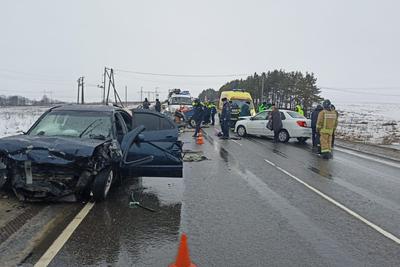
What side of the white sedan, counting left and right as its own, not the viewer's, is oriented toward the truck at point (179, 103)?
front

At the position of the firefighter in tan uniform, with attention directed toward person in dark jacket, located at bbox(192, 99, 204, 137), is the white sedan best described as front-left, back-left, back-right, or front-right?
front-right

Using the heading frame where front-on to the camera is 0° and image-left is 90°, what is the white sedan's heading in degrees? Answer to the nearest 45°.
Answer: approximately 135°

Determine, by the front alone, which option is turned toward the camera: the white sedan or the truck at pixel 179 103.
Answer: the truck

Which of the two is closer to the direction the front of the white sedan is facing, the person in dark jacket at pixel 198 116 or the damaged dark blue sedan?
the person in dark jacket

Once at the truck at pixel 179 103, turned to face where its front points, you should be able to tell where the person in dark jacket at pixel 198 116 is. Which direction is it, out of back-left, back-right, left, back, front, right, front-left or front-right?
front

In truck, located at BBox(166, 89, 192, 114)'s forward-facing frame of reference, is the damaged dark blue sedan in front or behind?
in front

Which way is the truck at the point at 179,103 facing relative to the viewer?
toward the camera

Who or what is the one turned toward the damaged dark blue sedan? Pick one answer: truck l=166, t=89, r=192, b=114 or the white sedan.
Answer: the truck

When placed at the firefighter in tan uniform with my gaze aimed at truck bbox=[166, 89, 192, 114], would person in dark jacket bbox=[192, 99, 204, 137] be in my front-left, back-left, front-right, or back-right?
front-left

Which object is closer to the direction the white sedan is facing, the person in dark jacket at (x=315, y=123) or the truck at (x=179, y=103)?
the truck

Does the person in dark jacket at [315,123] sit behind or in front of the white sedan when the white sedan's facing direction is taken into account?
behind

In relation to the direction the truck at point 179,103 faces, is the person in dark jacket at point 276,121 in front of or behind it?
in front

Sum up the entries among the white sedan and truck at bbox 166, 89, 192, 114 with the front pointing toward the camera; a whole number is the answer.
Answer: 1

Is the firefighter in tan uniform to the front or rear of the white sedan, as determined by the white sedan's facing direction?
to the rear

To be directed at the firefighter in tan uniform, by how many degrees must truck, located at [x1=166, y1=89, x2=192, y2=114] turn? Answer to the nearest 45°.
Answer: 0° — it already faces them

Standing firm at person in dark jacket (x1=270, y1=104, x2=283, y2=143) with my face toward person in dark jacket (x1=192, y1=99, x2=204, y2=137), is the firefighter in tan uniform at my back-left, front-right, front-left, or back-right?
back-left

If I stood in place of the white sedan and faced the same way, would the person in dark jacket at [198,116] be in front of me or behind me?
in front
